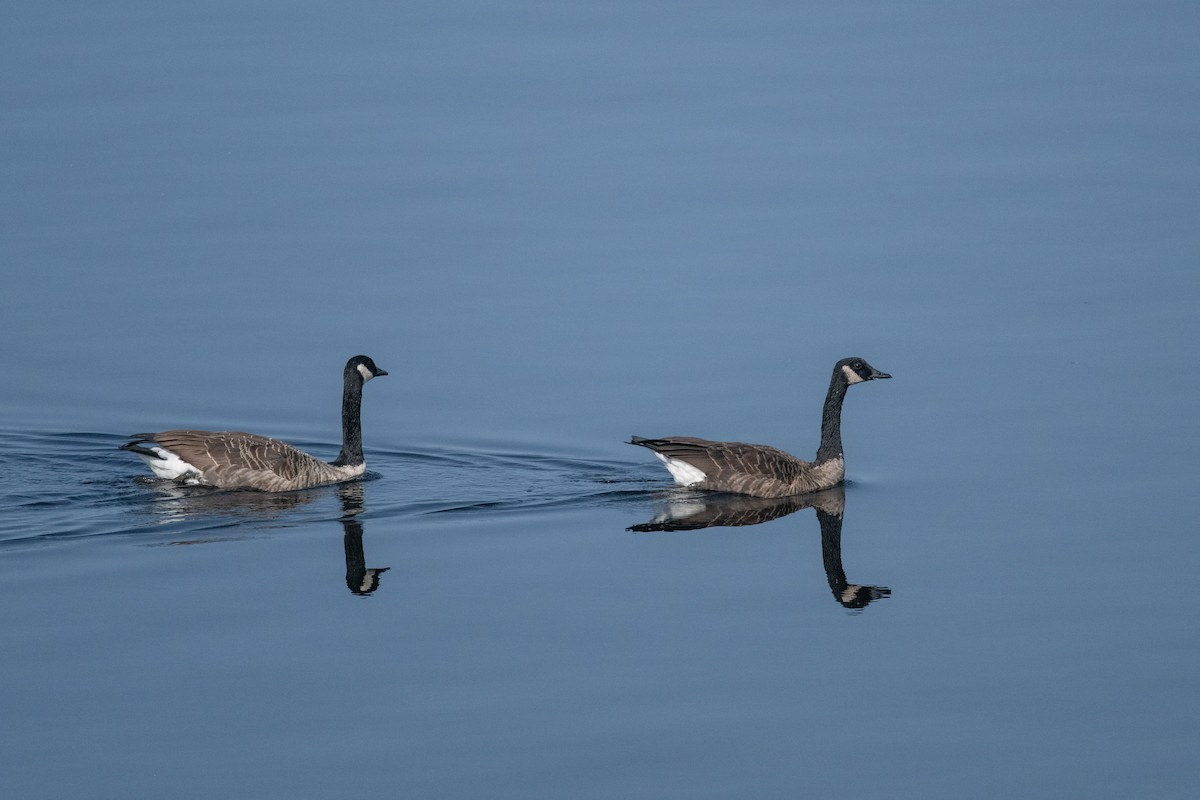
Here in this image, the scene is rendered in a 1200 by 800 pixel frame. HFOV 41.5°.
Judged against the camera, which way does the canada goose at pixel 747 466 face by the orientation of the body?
to the viewer's right

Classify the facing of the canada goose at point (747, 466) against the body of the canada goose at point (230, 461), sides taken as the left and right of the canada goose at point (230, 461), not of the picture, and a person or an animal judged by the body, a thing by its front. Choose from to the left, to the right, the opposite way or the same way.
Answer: the same way

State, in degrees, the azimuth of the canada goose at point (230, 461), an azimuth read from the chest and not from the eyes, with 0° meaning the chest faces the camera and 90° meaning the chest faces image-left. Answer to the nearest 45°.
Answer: approximately 270°

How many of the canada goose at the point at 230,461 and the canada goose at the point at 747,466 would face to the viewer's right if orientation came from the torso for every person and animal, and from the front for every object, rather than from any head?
2

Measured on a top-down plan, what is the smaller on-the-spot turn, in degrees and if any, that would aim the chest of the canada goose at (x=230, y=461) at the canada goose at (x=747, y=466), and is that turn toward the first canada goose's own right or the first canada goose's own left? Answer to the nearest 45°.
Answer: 0° — it already faces it

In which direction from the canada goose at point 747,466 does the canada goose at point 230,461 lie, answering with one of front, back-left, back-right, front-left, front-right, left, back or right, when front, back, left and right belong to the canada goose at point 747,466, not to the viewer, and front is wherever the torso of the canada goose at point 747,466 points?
back
